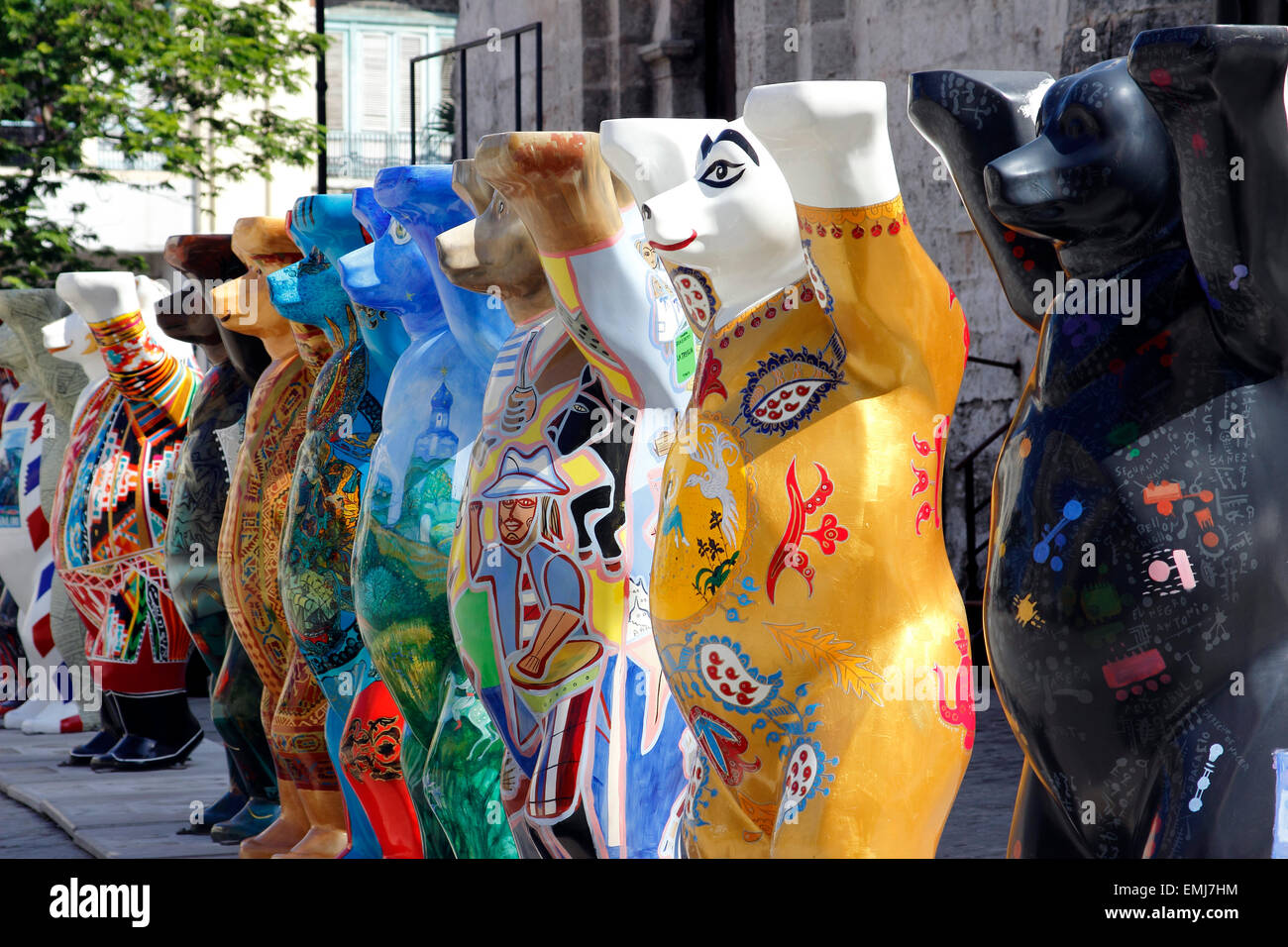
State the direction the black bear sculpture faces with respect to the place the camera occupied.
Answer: facing the viewer and to the left of the viewer

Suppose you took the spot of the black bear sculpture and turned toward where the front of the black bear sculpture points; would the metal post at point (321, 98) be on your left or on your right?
on your right
